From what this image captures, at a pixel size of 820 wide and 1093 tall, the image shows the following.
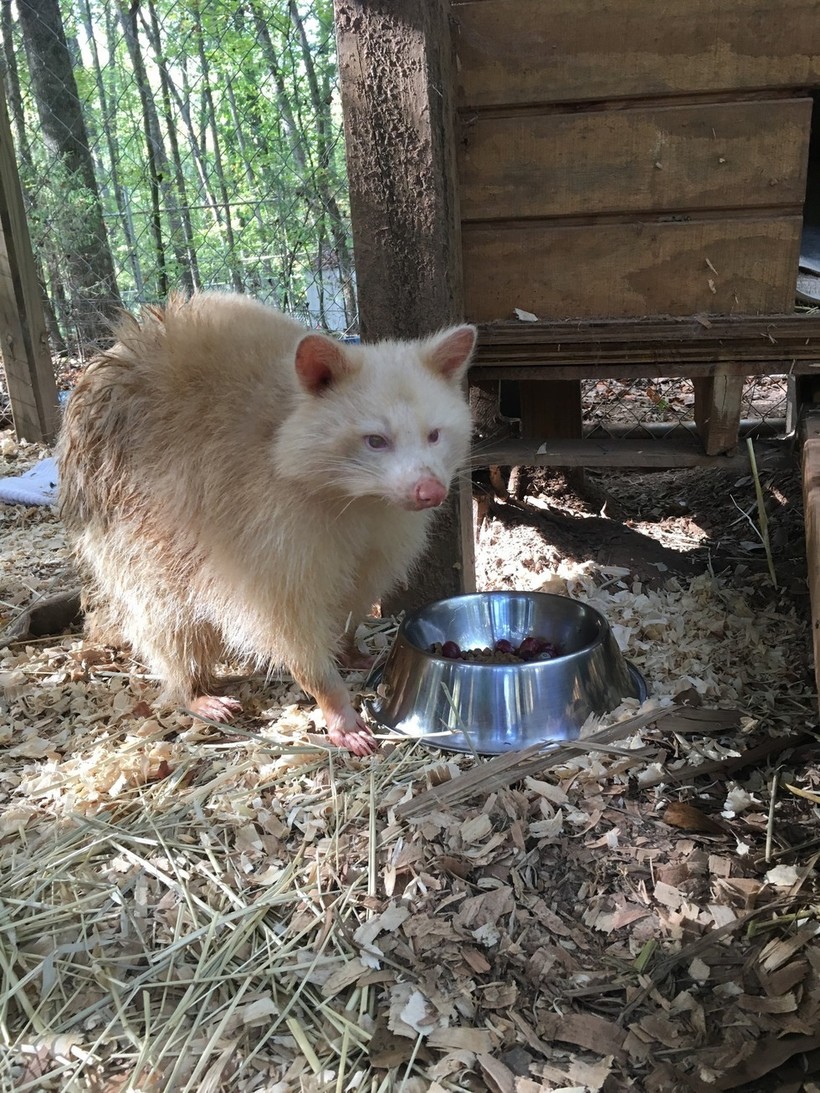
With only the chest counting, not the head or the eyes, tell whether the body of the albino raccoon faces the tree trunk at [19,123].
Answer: no

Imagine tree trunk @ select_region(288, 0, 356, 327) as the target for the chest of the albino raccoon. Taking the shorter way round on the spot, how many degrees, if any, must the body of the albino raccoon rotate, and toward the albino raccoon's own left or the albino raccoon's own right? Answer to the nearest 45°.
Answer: approximately 135° to the albino raccoon's own left

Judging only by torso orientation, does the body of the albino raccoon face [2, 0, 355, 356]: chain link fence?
no

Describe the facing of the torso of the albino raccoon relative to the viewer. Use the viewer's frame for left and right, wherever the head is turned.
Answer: facing the viewer and to the right of the viewer

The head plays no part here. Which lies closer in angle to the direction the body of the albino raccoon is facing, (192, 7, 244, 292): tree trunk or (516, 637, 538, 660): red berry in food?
the red berry in food

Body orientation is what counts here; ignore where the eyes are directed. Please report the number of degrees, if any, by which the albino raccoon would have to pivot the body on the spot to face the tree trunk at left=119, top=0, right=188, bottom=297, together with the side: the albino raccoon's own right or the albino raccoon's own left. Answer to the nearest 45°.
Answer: approximately 135° to the albino raccoon's own left

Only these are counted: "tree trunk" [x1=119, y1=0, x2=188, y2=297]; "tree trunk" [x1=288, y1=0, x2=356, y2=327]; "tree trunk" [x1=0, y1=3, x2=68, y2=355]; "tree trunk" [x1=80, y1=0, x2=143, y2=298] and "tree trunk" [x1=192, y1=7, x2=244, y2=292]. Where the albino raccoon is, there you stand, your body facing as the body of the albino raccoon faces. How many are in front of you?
0

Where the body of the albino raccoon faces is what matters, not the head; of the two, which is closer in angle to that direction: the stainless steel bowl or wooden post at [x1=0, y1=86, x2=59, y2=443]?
the stainless steel bowl

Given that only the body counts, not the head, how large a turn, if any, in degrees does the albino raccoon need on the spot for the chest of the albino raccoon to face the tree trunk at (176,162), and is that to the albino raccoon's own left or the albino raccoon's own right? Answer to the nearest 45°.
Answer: approximately 135° to the albino raccoon's own left

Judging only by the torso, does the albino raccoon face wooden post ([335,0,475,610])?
no

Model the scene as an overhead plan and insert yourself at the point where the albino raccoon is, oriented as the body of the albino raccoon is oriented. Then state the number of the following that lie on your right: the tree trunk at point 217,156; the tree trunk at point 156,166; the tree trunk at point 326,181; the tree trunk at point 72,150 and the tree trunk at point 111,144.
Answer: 0

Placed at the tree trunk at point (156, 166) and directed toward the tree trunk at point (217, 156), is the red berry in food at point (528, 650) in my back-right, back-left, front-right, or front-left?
front-right
